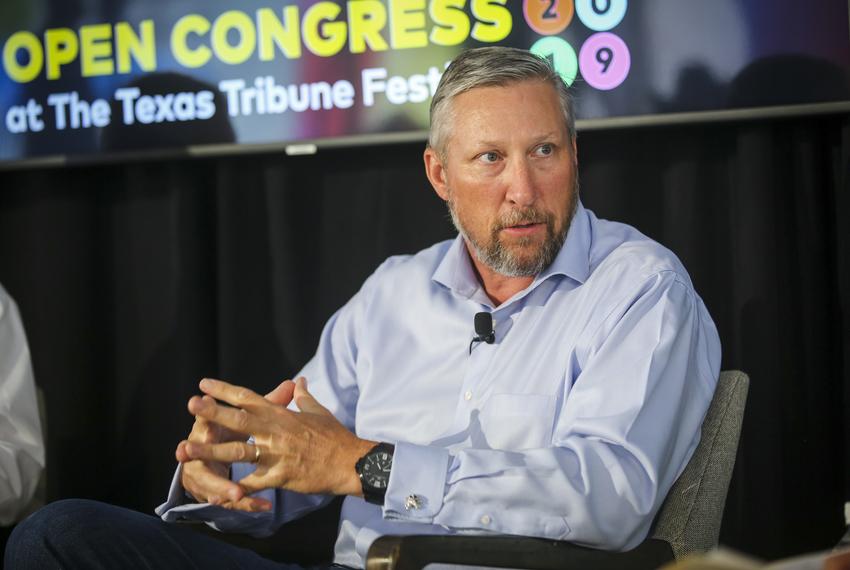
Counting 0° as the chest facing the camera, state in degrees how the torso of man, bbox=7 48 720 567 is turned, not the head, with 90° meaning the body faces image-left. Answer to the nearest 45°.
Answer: approximately 45°

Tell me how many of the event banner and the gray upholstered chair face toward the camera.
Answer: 1

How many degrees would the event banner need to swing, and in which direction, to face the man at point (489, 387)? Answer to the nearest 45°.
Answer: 0° — it already faces them

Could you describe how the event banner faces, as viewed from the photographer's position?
facing the viewer

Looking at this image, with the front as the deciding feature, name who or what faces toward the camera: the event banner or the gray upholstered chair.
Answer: the event banner

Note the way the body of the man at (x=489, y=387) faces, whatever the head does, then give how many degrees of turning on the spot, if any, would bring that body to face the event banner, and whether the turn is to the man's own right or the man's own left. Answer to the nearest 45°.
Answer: approximately 135° to the man's own right

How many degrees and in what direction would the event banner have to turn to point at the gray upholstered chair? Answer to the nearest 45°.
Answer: approximately 45° to its left

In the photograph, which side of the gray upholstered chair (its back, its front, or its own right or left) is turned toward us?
left
